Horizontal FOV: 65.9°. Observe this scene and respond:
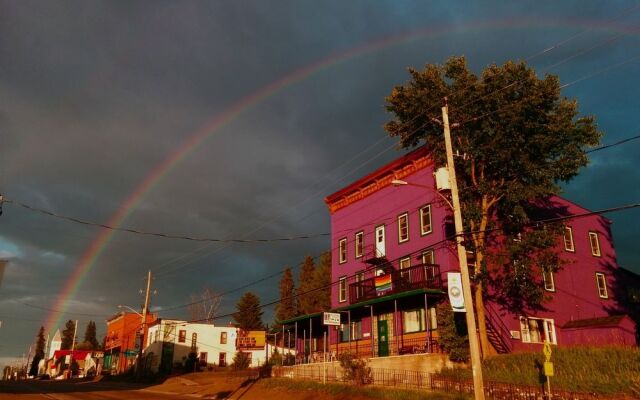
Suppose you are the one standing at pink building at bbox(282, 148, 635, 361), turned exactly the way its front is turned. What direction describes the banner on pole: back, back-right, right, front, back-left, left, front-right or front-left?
front-left

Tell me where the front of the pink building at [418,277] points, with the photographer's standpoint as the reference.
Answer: facing the viewer and to the left of the viewer

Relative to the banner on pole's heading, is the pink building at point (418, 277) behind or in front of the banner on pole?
behind

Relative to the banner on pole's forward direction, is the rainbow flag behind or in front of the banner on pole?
behind

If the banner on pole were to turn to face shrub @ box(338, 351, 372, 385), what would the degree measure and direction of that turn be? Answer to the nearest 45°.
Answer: approximately 135° to its right

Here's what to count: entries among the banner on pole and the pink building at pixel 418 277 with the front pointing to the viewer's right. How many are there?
0

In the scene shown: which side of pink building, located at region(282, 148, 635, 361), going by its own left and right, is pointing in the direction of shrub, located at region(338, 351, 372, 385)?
front

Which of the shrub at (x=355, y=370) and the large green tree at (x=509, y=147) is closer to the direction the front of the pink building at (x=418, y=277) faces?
the shrub

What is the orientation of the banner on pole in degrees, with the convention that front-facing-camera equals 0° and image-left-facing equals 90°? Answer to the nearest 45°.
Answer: approximately 0°

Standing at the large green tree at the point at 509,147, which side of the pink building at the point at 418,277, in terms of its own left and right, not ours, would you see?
left
